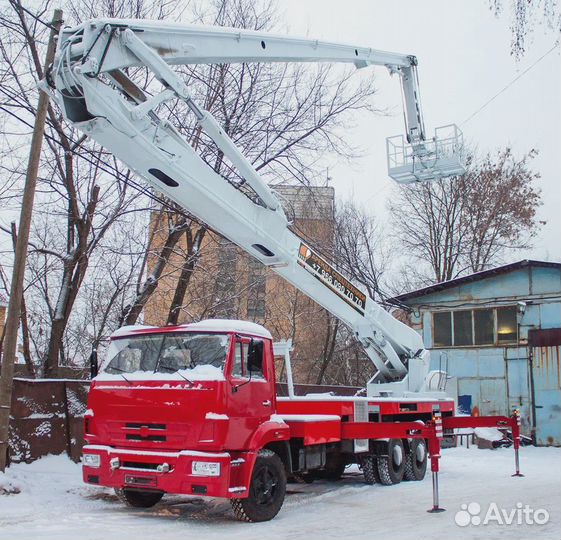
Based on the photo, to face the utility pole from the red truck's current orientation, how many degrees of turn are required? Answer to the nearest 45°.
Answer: approximately 90° to its right

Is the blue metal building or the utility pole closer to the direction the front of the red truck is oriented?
the utility pole

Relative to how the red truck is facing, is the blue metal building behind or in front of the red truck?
behind

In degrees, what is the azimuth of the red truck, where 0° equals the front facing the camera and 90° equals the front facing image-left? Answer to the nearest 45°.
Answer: approximately 45°
